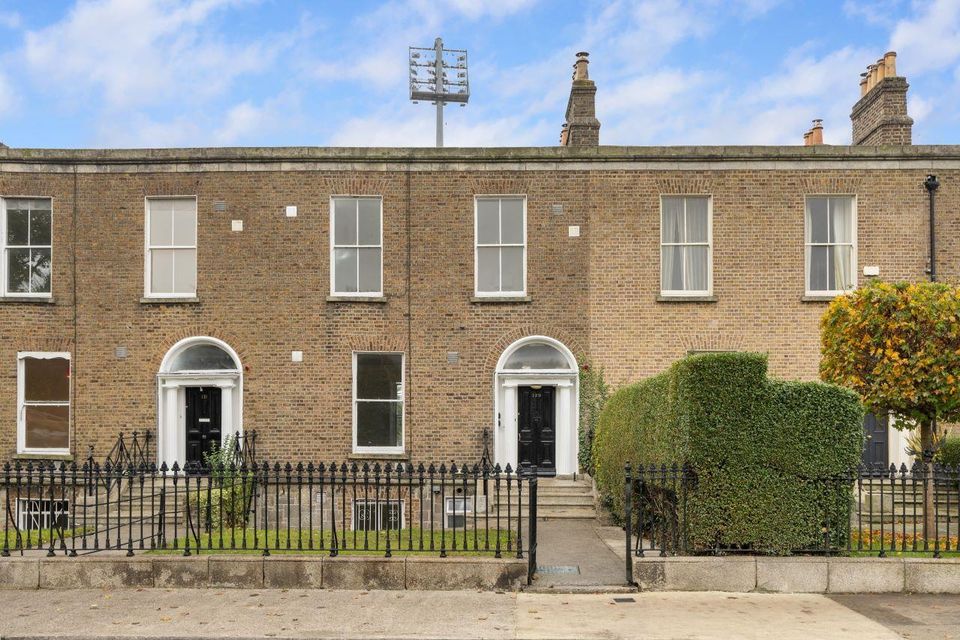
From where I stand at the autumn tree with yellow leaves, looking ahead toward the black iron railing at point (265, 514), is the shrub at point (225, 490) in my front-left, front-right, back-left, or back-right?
front-right

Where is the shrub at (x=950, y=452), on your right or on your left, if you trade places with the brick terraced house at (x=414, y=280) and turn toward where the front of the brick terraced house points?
on your left

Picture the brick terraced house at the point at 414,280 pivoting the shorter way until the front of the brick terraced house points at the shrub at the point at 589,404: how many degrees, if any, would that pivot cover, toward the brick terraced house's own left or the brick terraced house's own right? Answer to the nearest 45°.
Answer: approximately 90° to the brick terraced house's own left

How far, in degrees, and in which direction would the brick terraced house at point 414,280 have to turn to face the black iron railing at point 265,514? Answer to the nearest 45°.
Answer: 0° — it already faces it

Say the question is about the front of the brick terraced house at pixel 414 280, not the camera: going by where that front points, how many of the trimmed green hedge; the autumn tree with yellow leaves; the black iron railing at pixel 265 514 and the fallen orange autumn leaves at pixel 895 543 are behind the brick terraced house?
0

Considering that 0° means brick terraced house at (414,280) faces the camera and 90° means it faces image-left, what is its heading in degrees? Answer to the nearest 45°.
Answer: approximately 0°

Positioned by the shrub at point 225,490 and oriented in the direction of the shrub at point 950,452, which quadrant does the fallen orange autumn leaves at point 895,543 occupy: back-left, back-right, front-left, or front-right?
front-right

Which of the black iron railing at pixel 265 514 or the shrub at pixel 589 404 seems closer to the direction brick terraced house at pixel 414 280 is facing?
the black iron railing
